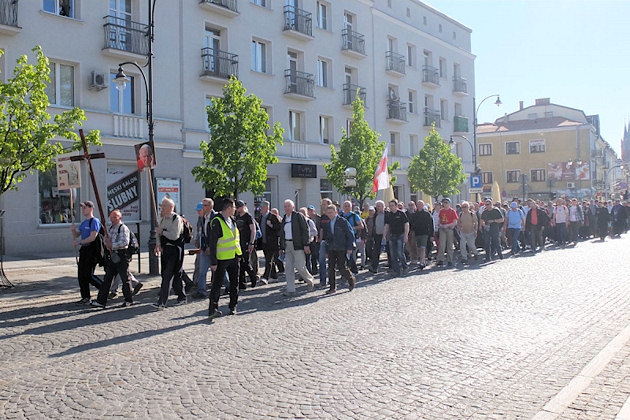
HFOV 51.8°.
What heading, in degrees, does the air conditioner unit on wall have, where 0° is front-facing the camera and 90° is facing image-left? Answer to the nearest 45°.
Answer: approximately 315°

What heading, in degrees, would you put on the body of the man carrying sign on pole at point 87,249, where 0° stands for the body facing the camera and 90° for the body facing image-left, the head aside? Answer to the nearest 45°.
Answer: approximately 45°

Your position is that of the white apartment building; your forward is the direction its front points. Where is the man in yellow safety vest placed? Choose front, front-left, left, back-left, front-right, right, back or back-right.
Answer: front-right

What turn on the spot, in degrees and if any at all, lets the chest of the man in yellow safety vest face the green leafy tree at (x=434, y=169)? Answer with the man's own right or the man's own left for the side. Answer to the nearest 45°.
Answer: approximately 90° to the man's own left

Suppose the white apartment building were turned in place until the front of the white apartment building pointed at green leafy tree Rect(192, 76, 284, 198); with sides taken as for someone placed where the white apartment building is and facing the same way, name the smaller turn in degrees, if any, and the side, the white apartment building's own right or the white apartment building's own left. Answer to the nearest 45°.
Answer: approximately 45° to the white apartment building's own right

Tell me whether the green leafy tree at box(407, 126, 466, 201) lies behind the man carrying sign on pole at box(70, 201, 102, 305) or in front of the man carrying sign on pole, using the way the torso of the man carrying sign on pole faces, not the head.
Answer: behind
